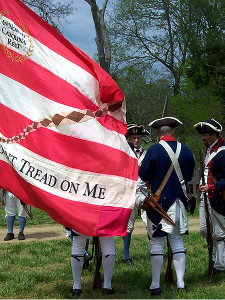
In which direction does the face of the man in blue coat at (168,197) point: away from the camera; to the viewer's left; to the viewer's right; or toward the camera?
away from the camera

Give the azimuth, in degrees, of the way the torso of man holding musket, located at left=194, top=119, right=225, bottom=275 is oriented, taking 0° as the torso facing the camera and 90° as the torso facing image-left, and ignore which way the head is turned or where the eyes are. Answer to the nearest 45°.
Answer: approximately 90°

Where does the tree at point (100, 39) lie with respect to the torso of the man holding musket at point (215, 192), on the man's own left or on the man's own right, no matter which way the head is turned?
on the man's own right

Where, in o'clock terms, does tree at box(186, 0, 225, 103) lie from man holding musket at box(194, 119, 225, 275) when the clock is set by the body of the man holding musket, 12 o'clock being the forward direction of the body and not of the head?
The tree is roughly at 3 o'clock from the man holding musket.
